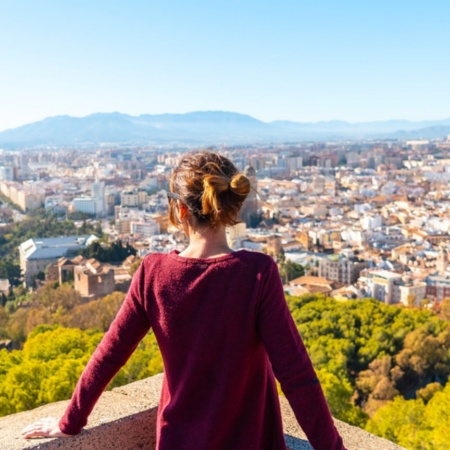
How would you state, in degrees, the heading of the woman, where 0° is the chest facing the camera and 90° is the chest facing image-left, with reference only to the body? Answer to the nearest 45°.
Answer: approximately 180°

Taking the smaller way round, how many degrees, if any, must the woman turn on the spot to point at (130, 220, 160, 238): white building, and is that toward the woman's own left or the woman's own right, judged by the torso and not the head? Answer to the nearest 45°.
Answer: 0° — they already face it

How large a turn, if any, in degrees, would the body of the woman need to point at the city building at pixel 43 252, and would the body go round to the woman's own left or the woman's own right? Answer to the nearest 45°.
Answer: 0° — they already face it
